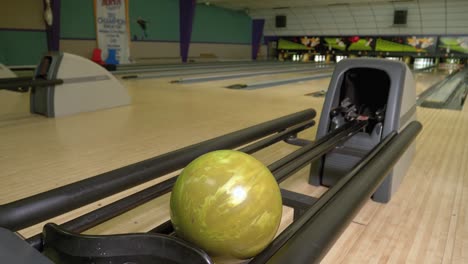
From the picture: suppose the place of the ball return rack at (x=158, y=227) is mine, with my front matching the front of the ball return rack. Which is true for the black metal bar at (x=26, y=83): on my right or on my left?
on my right

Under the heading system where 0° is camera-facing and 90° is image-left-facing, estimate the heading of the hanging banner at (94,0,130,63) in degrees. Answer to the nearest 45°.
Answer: approximately 0°

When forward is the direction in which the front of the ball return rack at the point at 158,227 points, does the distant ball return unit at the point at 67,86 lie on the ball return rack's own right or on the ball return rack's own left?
on the ball return rack's own right

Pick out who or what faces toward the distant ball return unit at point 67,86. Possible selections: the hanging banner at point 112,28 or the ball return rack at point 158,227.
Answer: the hanging banner

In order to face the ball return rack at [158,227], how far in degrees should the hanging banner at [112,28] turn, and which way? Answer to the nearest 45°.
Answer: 0° — it already faces it

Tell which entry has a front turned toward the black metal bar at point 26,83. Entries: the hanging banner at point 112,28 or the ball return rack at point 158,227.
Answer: the hanging banner

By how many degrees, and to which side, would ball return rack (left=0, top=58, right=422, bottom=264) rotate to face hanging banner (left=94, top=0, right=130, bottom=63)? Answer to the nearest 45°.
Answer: approximately 135° to its right
